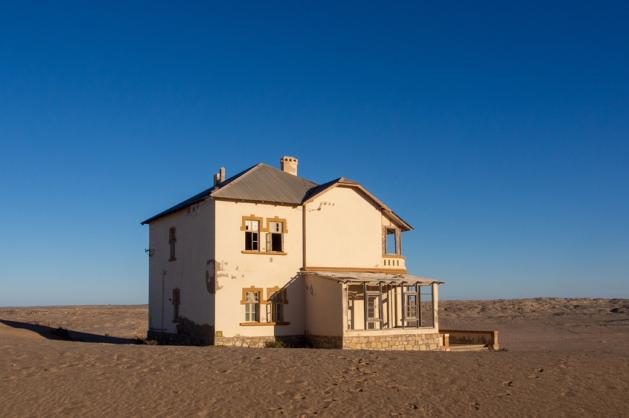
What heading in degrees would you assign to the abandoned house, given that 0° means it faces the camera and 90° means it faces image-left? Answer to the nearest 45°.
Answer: approximately 315°

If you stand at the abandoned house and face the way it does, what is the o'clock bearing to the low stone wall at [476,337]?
The low stone wall is roughly at 10 o'clock from the abandoned house.
